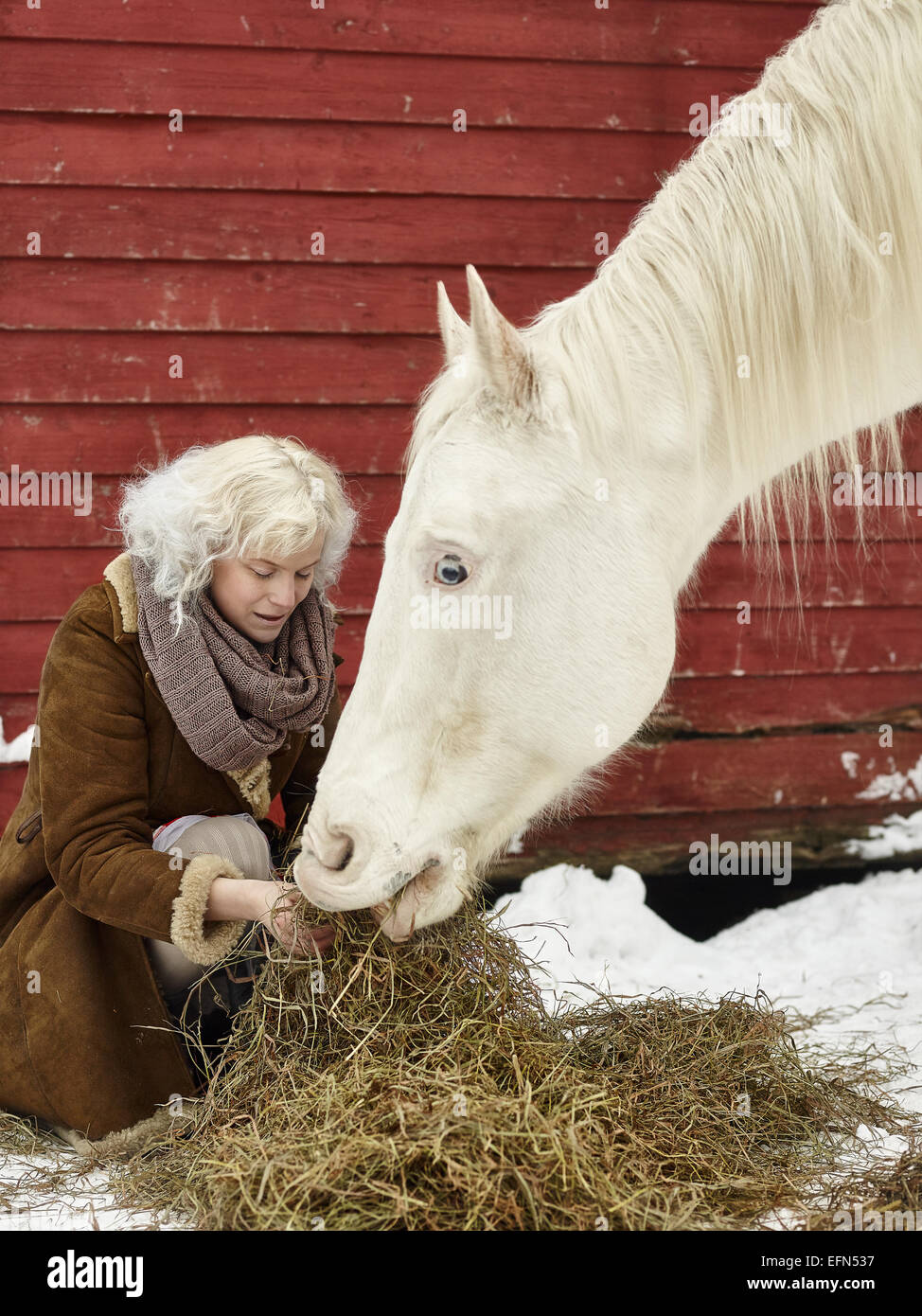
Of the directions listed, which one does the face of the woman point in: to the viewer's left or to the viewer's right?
to the viewer's right

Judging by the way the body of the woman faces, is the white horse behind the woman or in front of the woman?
in front

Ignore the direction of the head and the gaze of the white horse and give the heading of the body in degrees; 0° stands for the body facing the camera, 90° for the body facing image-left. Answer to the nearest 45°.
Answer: approximately 90°

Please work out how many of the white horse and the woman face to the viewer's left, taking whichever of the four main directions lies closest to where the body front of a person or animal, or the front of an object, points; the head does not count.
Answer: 1

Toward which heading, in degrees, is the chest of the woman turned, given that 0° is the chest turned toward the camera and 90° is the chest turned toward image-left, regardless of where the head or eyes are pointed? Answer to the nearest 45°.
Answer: approximately 315°

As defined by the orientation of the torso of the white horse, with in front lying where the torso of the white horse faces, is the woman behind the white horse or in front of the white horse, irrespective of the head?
in front
